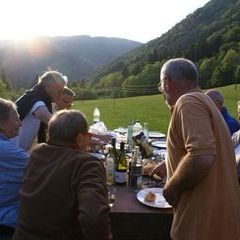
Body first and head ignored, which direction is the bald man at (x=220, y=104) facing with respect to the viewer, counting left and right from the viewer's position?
facing to the left of the viewer

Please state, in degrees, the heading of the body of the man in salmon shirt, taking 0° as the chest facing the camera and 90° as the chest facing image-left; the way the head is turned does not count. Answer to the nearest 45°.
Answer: approximately 135°

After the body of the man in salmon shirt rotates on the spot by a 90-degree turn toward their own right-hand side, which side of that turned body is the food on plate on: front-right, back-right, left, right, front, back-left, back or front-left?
left

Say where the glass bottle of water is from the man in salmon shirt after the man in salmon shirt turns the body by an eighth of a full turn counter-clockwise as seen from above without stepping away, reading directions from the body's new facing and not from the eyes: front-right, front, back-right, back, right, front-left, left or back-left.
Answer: front-right

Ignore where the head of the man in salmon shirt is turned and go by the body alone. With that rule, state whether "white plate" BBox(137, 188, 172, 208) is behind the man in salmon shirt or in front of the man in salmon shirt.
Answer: in front

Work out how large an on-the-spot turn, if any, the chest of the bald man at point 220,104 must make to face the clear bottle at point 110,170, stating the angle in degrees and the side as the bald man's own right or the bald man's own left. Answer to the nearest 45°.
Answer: approximately 90° to the bald man's own left

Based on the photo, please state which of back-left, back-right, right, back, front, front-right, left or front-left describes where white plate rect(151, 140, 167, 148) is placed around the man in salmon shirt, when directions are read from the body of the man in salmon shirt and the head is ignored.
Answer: front-right

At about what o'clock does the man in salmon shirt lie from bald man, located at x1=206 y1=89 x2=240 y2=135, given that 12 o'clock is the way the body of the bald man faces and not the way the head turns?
The man in salmon shirt is roughly at 9 o'clock from the bald man.

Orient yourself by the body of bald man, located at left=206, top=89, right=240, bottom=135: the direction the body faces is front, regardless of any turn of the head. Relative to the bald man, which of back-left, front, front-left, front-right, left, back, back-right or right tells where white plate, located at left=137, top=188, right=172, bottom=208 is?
left

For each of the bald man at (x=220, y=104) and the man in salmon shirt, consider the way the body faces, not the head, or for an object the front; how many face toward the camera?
0

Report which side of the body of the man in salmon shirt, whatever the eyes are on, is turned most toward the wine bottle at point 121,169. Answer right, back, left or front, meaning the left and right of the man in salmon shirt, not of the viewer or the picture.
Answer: front
